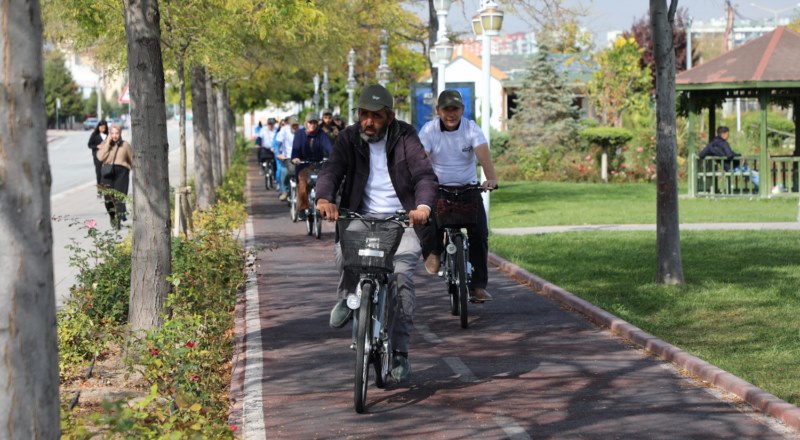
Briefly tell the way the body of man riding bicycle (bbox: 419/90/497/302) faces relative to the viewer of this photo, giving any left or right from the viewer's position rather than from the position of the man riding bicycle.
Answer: facing the viewer

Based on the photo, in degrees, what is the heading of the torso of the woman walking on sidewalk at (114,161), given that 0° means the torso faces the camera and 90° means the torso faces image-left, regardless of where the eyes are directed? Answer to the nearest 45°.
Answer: approximately 0°

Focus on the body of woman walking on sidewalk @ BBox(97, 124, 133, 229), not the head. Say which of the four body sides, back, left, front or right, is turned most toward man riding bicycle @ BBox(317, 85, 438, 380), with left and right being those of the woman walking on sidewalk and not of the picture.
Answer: front

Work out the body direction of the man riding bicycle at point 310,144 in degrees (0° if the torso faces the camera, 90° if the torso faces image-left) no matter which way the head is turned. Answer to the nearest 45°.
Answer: approximately 0°

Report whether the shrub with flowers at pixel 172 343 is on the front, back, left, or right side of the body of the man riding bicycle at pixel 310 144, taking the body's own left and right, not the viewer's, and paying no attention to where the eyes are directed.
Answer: front

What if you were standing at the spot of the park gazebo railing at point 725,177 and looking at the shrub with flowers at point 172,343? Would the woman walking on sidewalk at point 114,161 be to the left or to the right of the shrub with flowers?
right

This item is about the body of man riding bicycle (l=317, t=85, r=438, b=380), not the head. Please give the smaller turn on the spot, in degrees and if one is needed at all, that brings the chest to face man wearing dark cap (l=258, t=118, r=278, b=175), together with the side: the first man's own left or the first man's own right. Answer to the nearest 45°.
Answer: approximately 180°
